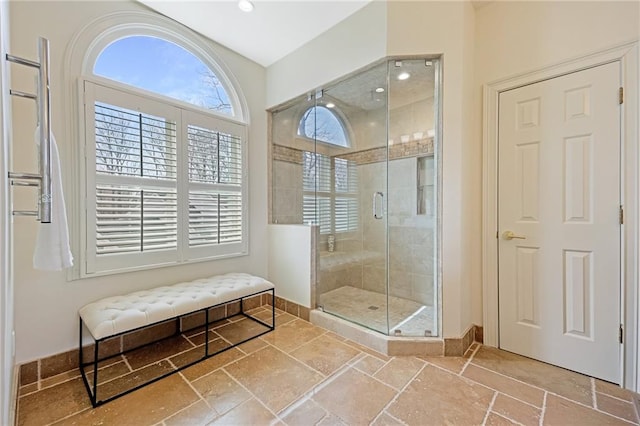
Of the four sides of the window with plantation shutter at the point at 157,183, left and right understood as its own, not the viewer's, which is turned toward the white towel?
right

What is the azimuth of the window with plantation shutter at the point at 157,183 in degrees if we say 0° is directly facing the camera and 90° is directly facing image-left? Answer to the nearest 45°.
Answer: approximately 315°

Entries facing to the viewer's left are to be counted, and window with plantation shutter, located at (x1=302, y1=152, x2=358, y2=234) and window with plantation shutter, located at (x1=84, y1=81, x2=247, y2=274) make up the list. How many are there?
0

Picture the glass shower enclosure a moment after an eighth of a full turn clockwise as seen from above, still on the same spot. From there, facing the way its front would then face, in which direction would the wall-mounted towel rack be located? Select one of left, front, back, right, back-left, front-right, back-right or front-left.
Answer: front-left

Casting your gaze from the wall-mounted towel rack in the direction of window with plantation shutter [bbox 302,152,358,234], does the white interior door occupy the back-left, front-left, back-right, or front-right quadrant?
front-right

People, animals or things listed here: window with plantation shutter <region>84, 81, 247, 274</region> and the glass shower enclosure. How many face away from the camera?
0

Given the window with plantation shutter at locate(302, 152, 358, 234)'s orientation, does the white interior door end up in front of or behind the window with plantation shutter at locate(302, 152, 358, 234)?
in front

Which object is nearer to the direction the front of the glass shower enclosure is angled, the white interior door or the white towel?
the white towel

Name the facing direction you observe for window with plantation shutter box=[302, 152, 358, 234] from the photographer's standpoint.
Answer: facing the viewer and to the right of the viewer

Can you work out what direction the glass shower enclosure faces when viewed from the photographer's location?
facing the viewer and to the left of the viewer

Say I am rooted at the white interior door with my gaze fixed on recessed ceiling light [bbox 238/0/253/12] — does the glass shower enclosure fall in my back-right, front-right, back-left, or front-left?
front-right

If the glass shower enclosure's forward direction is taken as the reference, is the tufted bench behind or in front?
in front
